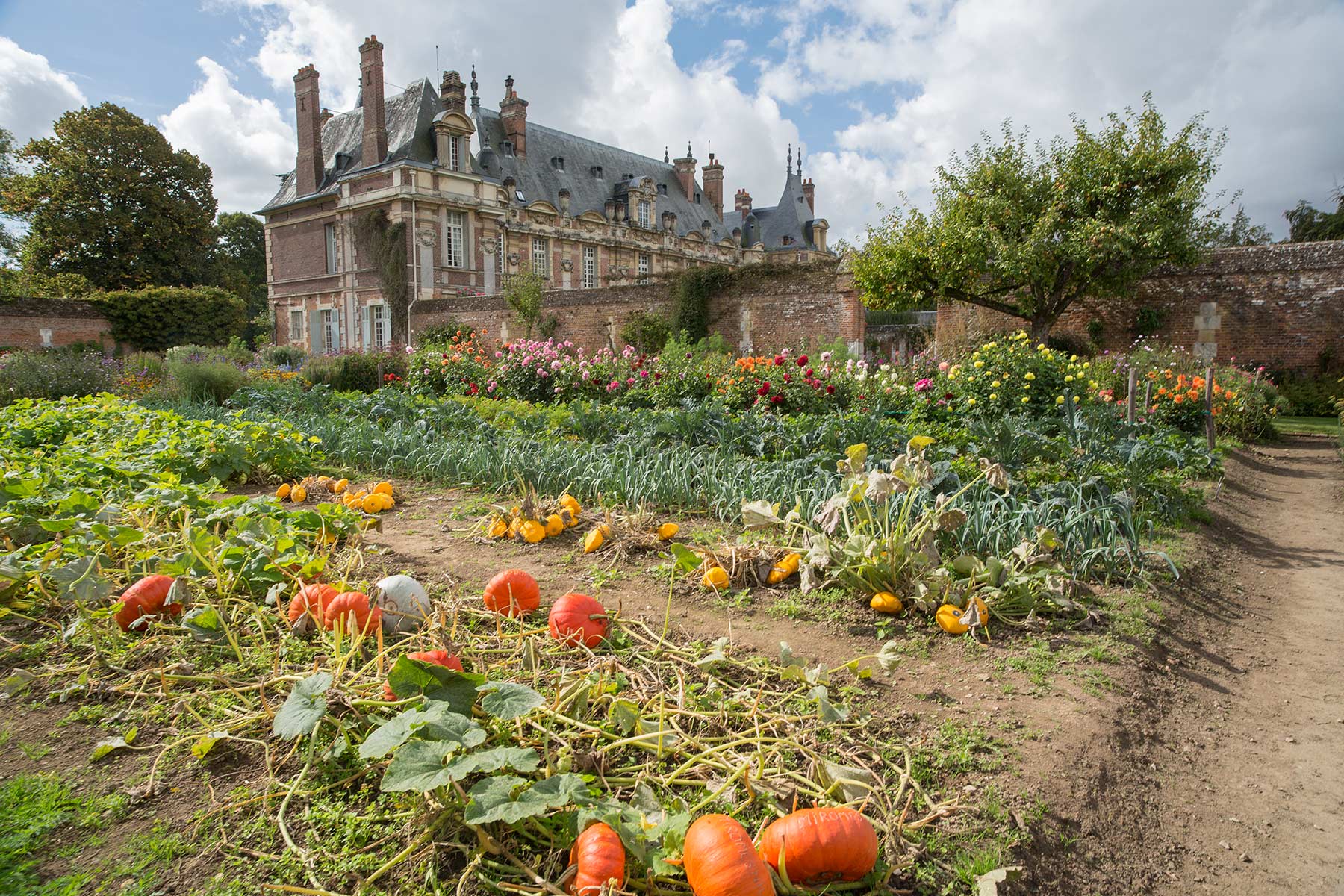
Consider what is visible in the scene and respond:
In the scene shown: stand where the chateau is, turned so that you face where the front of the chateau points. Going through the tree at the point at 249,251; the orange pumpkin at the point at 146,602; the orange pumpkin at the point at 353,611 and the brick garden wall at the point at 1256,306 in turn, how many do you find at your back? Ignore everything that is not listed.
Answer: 1

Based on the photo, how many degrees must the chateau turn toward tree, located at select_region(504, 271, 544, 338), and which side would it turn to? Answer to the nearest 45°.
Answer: approximately 45° to its right

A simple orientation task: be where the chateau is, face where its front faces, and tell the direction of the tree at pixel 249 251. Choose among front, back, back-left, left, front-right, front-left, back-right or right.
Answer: back

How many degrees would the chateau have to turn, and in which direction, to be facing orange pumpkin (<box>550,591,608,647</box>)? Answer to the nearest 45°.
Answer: approximately 45° to its right

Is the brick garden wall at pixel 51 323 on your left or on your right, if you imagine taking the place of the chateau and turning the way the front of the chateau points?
on your right

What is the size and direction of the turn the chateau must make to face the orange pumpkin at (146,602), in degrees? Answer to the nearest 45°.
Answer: approximately 45° to its right

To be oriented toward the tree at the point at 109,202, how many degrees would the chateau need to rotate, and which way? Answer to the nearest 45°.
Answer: approximately 135° to its right

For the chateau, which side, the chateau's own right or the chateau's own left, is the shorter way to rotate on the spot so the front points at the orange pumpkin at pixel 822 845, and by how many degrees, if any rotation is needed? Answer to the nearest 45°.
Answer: approximately 45° to the chateau's own right

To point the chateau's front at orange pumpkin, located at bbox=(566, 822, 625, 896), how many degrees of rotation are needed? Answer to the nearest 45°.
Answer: approximately 45° to its right

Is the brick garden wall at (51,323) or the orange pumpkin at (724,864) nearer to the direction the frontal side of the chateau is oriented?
the orange pumpkin

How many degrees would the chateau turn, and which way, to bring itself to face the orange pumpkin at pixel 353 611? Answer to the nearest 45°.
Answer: approximately 45° to its right

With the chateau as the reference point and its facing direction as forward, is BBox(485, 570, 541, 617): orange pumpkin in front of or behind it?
in front

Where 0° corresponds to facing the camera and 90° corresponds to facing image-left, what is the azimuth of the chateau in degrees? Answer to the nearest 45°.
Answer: approximately 315°
